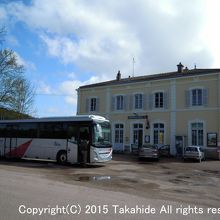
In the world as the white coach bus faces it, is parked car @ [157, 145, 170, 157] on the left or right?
on its left

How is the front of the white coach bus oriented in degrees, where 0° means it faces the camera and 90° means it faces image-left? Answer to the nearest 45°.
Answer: approximately 315°

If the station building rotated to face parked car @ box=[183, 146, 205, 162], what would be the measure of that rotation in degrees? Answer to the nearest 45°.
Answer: approximately 45° to its left

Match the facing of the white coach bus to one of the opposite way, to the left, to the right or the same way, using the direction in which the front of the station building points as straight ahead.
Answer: to the left

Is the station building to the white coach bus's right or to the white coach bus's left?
on its left

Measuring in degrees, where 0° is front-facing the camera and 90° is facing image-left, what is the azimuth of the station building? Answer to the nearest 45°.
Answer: approximately 45°

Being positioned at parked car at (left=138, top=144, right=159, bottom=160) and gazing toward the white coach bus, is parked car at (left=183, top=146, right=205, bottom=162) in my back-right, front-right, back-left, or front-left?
back-left
